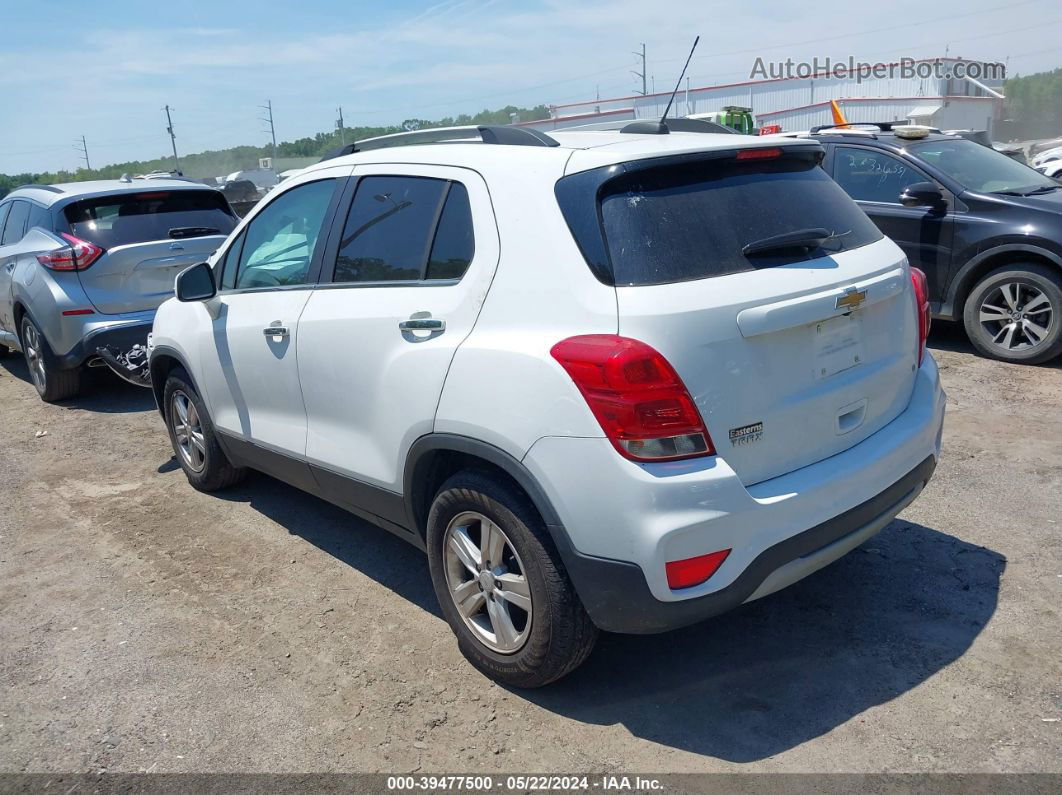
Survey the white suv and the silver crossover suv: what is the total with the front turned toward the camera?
0

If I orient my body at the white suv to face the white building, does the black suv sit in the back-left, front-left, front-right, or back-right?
front-right

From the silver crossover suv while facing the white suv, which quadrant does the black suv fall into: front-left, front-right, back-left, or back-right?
front-left

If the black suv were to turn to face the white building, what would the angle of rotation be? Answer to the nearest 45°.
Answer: approximately 135° to its left

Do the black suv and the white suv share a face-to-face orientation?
no

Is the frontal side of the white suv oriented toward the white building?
no

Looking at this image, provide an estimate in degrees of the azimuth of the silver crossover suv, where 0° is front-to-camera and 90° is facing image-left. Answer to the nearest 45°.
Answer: approximately 135°

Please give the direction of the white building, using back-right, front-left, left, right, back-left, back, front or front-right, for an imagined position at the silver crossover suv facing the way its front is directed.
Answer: right

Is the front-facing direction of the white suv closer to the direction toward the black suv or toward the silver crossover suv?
the silver crossover suv

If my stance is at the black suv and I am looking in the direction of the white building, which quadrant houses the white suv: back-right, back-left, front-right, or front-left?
back-left

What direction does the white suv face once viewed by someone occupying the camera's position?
facing away from the viewer and to the left of the viewer

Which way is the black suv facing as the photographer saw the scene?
facing the viewer and to the right of the viewer

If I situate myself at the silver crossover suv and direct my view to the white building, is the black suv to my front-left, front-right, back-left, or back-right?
front-right

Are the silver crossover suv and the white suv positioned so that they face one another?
no

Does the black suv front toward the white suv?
no
